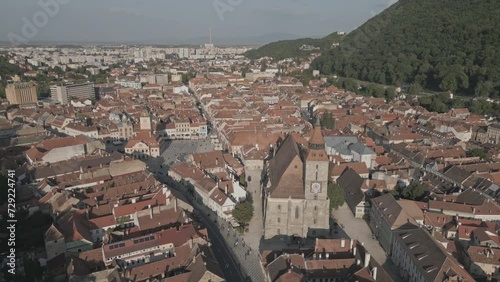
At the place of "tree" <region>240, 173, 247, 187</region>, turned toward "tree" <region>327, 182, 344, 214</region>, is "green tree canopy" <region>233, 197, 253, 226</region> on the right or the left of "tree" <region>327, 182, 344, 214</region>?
right

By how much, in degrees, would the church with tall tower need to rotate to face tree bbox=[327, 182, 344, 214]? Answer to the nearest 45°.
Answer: approximately 135° to its left

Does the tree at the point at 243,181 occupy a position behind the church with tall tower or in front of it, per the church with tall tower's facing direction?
behind

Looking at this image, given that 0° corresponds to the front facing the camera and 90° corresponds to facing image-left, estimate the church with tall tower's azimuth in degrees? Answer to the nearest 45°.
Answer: approximately 0°

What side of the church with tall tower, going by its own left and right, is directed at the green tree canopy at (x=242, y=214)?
right

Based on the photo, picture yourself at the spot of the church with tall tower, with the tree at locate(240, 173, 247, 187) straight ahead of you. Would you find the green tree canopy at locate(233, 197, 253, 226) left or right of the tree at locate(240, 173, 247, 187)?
left
